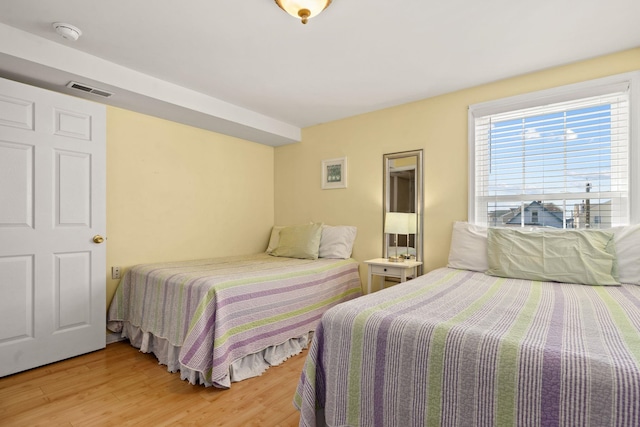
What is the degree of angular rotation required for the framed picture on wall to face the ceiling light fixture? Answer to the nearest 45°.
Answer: approximately 45° to its left

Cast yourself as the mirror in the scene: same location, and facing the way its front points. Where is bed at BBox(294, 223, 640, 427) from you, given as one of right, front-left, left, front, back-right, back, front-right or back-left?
front-left

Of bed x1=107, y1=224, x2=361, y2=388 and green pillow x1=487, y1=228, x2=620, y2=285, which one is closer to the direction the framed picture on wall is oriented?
the bed

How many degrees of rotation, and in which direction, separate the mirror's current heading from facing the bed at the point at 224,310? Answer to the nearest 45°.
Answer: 0° — it already faces it

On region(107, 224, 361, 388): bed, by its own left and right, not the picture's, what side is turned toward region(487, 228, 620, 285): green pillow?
left

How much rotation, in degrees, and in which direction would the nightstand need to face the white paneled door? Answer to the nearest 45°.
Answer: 0° — it already faces it

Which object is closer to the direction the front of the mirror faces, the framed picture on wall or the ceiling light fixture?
the ceiling light fixture

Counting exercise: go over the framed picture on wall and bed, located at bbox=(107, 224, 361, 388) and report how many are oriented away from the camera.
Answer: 0

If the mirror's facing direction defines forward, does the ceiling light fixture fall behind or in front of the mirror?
in front
